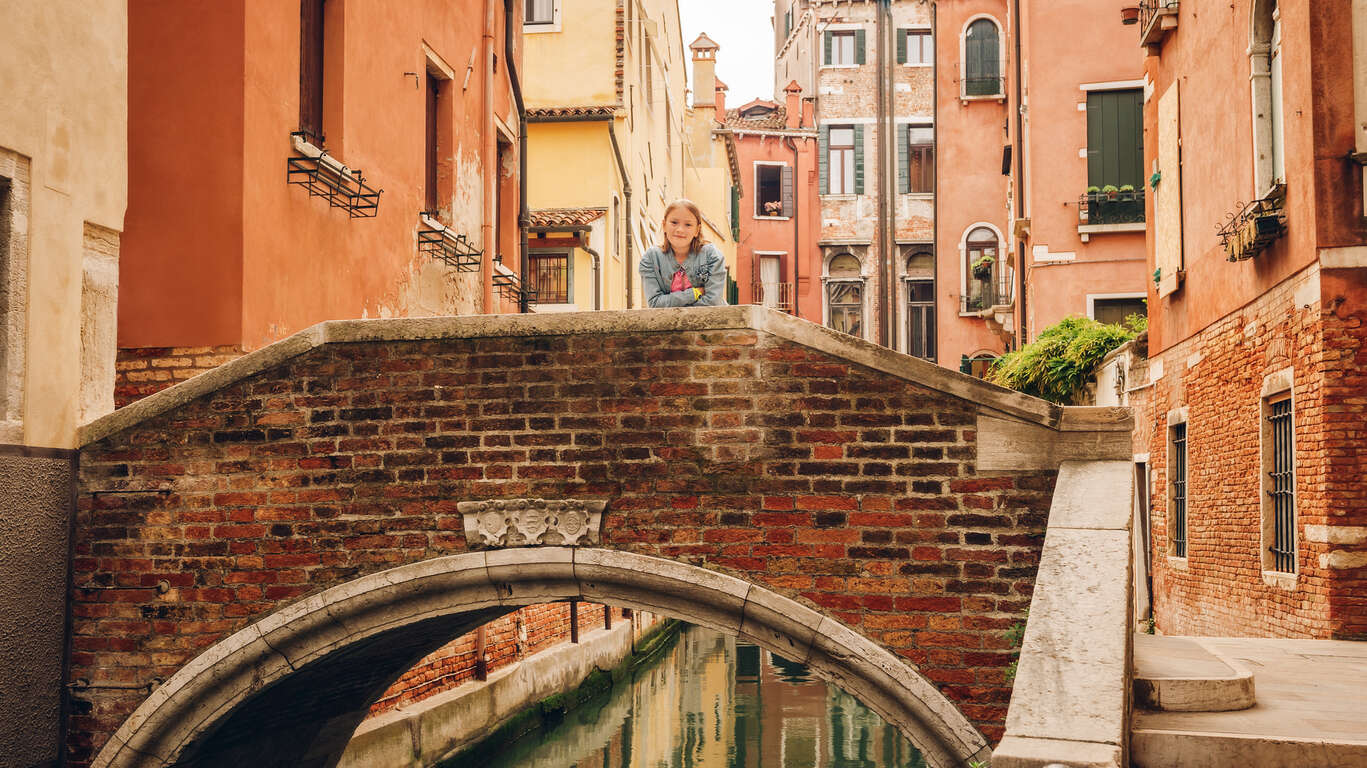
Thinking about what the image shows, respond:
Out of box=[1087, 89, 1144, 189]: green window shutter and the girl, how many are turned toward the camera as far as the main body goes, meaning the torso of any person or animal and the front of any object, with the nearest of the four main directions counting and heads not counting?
2

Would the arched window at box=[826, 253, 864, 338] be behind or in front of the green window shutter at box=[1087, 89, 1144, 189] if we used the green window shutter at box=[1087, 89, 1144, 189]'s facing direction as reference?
behind

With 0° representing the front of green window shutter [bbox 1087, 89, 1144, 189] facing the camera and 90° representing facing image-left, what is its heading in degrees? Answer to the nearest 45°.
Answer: approximately 0°

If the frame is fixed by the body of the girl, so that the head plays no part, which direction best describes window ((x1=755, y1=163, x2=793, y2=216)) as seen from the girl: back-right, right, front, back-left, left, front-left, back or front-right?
back

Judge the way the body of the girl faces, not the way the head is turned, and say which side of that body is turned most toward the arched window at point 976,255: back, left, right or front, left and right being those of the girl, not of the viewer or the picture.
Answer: back

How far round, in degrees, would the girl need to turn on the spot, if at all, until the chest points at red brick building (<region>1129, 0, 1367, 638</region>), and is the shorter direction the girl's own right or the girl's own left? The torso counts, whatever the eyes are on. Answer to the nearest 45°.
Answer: approximately 135° to the girl's own left

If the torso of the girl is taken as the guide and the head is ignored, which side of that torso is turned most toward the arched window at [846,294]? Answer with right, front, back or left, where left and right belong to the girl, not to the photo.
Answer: back
